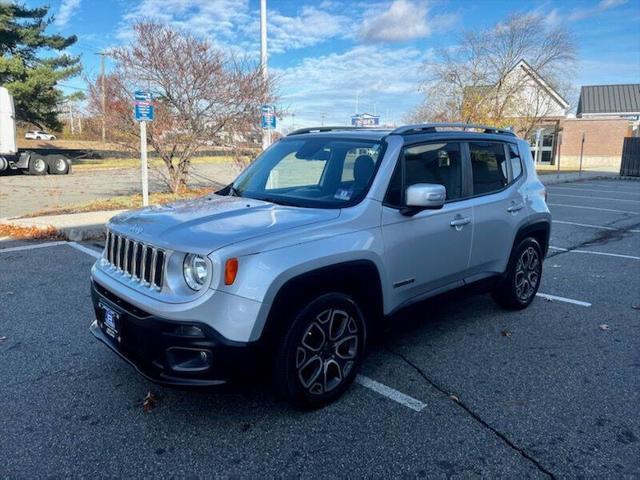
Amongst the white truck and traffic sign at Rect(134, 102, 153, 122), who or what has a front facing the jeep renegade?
the traffic sign

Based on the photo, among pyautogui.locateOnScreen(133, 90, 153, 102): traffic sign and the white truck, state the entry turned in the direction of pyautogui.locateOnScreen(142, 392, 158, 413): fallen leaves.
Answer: the traffic sign

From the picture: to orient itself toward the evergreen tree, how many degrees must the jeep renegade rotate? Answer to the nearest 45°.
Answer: approximately 90° to its right

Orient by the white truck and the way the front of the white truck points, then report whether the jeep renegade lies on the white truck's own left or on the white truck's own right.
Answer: on the white truck's own left

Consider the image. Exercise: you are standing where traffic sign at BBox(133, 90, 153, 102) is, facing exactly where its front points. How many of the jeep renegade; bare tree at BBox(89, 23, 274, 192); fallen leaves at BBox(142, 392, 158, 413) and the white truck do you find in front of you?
2

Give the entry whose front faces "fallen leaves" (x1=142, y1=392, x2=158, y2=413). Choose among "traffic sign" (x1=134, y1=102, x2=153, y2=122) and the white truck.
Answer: the traffic sign

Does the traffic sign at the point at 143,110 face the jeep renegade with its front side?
yes

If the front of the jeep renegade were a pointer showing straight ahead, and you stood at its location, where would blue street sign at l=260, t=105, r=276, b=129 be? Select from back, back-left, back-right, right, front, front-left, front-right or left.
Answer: back-right

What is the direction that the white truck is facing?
to the viewer's left
